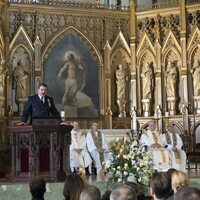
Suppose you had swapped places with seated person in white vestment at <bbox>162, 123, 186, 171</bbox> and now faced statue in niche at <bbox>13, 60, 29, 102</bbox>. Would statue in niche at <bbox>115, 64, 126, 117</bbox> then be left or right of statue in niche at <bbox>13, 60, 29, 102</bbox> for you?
right

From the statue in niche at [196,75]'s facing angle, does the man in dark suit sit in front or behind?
in front

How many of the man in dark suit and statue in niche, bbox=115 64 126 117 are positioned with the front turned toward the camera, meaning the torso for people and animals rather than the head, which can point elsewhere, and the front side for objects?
2

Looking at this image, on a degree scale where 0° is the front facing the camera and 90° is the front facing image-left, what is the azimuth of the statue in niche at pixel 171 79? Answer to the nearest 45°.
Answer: approximately 45°

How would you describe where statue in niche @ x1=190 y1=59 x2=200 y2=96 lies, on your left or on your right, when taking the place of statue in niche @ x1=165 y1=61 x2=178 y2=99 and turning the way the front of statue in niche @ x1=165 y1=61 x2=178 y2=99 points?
on your left

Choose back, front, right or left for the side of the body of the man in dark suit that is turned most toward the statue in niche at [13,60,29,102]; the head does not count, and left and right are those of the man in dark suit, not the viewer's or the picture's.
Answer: back

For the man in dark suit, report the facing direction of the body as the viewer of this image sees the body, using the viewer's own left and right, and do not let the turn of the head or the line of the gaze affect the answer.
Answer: facing the viewer

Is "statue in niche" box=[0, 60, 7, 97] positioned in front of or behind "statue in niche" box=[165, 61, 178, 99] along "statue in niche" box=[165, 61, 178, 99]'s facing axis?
in front

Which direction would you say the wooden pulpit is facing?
toward the camera

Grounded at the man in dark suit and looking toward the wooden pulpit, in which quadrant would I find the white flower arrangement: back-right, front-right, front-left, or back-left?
front-left

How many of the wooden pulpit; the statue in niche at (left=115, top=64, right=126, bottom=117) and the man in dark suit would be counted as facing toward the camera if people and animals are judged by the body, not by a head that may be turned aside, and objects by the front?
3

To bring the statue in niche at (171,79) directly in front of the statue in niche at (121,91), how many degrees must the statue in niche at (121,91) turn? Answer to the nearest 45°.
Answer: approximately 90° to its left
